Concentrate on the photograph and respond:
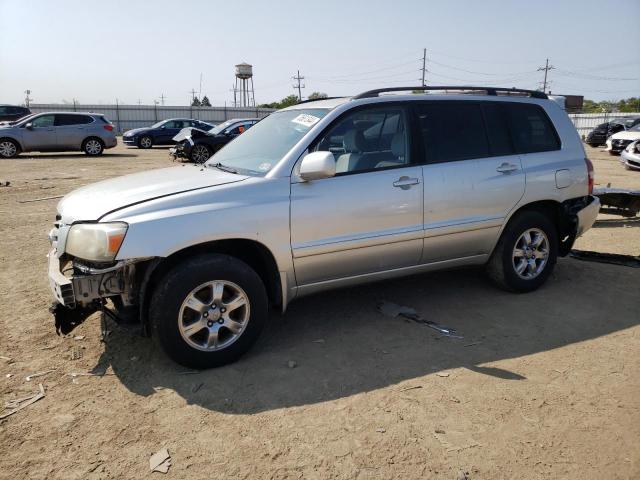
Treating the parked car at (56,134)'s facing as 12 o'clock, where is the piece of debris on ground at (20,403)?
The piece of debris on ground is roughly at 9 o'clock from the parked car.

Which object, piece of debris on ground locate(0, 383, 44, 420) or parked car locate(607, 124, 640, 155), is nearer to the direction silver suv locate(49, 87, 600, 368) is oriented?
the piece of debris on ground

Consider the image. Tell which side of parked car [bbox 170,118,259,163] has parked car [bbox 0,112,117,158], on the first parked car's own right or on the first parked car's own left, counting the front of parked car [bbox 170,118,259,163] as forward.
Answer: on the first parked car's own right

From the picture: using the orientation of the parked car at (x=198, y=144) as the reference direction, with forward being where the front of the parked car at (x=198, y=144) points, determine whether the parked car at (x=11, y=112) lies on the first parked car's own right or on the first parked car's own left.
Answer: on the first parked car's own right

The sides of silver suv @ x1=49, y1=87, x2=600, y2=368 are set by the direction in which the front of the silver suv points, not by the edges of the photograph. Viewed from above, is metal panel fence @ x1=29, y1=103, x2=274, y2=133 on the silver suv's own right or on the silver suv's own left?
on the silver suv's own right

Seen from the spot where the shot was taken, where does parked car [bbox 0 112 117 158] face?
facing to the left of the viewer

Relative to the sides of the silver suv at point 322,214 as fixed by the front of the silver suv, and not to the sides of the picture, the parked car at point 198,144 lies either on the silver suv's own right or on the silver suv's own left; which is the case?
on the silver suv's own right

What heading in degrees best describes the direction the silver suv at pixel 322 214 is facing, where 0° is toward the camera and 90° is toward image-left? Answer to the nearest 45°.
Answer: approximately 45°

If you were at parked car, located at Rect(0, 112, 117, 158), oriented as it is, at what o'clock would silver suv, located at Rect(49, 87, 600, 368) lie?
The silver suv is roughly at 9 o'clock from the parked car.

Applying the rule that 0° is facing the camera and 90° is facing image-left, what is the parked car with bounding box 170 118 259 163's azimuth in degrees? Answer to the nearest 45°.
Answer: approximately 45°
